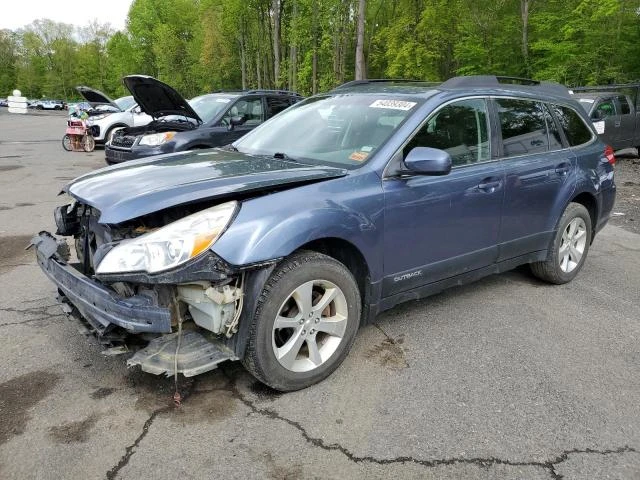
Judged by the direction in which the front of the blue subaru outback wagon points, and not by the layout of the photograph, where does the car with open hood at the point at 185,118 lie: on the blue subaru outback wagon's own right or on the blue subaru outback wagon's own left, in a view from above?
on the blue subaru outback wagon's own right

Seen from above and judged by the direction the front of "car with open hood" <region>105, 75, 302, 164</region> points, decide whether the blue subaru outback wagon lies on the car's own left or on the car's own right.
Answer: on the car's own left

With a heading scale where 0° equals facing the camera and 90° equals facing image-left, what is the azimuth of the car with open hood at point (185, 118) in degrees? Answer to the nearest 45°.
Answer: approximately 45°

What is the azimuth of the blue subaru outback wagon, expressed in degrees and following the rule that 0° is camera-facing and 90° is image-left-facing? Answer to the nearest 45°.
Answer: approximately 45°
